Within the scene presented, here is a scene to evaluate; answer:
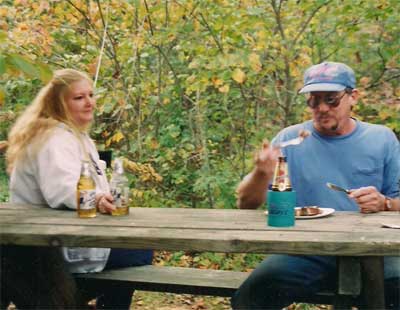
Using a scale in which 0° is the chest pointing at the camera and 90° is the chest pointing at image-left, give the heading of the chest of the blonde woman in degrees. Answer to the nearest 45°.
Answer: approximately 270°

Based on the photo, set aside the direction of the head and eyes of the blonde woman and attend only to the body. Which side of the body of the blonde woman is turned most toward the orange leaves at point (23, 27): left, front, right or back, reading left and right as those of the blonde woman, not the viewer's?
left

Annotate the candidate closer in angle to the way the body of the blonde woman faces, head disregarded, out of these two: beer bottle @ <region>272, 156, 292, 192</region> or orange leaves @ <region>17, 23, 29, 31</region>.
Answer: the beer bottle

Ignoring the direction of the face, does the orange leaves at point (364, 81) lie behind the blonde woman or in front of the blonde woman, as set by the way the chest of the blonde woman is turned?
in front

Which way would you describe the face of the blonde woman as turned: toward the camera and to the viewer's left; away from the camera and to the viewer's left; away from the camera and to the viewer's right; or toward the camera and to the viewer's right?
toward the camera and to the viewer's right

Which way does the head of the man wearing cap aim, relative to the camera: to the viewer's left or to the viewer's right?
to the viewer's left

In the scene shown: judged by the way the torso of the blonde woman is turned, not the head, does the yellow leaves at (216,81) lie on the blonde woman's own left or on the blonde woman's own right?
on the blonde woman's own left

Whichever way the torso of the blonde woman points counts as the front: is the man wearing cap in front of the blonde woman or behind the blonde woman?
in front

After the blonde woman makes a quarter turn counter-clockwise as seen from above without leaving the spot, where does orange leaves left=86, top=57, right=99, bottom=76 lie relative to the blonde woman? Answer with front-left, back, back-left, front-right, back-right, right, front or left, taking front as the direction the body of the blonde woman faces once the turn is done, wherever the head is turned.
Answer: front

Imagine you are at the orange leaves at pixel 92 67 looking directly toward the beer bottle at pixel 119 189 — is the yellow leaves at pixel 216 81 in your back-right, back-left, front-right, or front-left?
front-left

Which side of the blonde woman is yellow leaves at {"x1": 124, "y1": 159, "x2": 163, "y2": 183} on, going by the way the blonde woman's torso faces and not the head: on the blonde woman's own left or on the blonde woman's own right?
on the blonde woman's own left

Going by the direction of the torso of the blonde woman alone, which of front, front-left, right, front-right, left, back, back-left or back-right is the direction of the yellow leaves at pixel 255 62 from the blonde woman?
front-left

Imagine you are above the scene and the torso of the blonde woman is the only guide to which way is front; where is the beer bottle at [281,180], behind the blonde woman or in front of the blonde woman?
in front
